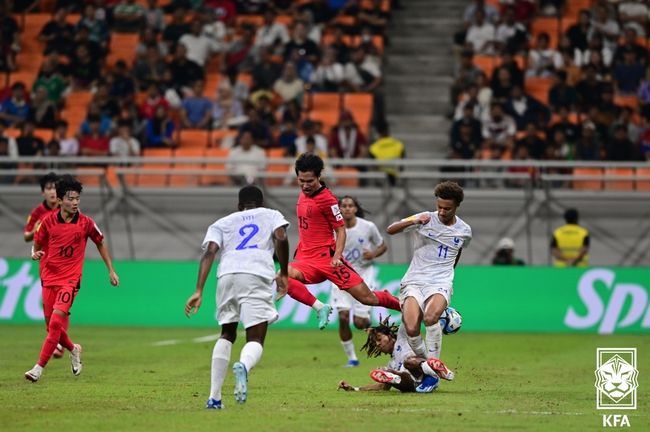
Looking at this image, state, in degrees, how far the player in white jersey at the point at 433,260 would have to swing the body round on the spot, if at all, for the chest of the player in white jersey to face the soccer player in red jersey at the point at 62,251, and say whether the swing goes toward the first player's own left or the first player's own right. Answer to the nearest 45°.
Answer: approximately 90° to the first player's own right

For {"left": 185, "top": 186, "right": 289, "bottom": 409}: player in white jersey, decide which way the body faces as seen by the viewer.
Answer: away from the camera

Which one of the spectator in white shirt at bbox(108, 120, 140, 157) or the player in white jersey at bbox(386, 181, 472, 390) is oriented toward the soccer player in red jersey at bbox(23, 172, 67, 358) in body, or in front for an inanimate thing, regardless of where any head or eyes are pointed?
the spectator in white shirt

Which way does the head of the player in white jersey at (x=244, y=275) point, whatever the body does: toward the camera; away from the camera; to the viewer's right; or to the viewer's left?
away from the camera

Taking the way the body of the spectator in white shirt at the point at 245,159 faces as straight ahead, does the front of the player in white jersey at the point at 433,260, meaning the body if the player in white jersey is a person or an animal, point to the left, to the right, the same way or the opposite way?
the same way

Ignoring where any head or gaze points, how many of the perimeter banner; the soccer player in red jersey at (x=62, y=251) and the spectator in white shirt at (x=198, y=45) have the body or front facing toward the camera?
3

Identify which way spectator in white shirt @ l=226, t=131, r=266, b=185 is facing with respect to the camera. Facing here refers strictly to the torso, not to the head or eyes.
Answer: toward the camera

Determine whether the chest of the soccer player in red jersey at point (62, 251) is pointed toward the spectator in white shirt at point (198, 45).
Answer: no

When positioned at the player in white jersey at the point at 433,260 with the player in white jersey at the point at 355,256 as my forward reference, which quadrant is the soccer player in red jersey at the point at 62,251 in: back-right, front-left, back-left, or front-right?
front-left

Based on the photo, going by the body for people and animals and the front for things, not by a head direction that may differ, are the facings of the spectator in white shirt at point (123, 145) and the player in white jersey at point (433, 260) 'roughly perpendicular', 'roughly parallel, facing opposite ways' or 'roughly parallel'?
roughly parallel

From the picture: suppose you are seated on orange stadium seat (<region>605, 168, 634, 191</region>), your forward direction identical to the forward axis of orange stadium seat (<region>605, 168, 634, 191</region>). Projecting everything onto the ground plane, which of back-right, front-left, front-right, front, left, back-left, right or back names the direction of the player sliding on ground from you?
front

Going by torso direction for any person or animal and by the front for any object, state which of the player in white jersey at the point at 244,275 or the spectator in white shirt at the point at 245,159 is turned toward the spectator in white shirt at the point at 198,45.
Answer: the player in white jersey

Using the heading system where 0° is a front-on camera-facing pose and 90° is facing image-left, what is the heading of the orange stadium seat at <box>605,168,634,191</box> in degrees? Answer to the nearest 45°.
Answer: approximately 0°

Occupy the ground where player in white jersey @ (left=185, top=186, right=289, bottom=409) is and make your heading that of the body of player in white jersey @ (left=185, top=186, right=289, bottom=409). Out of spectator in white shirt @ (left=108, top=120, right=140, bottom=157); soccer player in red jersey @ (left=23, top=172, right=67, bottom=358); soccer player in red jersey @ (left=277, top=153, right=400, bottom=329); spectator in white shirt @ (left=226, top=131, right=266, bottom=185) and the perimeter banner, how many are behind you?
0

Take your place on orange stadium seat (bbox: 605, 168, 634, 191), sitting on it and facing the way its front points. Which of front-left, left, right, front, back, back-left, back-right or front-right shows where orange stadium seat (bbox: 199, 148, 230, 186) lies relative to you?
right

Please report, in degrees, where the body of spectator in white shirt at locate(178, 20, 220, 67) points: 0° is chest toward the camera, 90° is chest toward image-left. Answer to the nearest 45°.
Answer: approximately 0°
